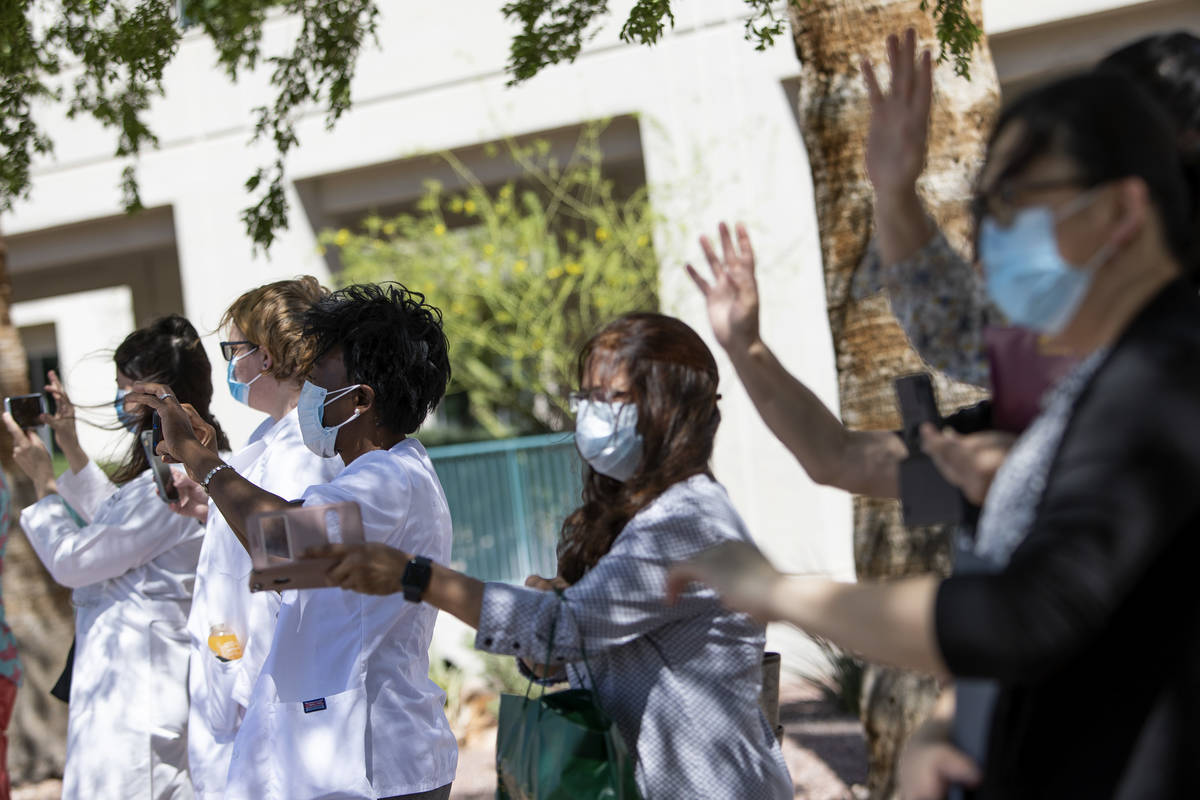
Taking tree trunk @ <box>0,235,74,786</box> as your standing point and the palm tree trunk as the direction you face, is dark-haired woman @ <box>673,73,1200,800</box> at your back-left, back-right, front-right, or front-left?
front-right

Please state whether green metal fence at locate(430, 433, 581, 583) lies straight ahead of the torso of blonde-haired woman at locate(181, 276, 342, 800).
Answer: no

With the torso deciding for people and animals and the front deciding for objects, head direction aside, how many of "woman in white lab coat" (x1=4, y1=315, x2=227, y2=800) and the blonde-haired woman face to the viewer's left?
2

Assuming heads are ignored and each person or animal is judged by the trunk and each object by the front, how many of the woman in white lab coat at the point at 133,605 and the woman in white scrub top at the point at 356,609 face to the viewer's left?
2

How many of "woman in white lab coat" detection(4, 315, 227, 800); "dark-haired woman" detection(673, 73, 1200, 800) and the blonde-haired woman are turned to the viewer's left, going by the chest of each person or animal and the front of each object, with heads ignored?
3

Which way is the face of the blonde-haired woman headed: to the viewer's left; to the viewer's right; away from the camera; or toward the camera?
to the viewer's left

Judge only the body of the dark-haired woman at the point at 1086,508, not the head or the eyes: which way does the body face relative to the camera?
to the viewer's left

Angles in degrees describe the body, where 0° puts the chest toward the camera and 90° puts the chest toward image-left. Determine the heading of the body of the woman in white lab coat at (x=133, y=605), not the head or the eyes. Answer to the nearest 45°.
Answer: approximately 90°

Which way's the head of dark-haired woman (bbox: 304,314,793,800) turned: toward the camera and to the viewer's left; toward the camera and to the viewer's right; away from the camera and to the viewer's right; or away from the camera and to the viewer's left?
toward the camera and to the viewer's left

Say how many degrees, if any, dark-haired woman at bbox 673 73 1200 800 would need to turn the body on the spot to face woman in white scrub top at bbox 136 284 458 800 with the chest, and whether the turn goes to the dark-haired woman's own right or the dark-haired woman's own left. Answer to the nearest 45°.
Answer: approximately 45° to the dark-haired woman's own right

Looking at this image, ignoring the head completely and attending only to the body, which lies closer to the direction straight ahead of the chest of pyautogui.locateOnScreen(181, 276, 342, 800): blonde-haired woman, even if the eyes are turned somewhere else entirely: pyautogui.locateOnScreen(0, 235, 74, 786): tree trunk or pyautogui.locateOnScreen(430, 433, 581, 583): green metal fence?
the tree trunk

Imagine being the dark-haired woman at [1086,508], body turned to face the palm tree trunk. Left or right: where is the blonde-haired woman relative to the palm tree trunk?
left

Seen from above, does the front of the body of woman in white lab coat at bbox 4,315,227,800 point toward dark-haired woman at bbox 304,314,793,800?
no

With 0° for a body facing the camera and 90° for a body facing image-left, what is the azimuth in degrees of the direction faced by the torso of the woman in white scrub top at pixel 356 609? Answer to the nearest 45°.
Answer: approximately 90°

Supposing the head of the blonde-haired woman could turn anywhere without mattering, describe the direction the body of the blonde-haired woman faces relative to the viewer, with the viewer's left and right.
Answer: facing to the left of the viewer

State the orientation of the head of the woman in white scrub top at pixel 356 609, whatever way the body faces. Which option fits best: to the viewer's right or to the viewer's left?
to the viewer's left

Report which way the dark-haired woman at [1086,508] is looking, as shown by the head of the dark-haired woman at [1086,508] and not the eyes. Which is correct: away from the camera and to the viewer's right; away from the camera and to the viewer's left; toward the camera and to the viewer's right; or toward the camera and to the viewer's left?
toward the camera and to the viewer's left

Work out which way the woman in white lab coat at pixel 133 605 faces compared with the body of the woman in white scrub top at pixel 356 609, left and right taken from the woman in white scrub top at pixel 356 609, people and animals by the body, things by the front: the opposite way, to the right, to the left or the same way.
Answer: the same way
